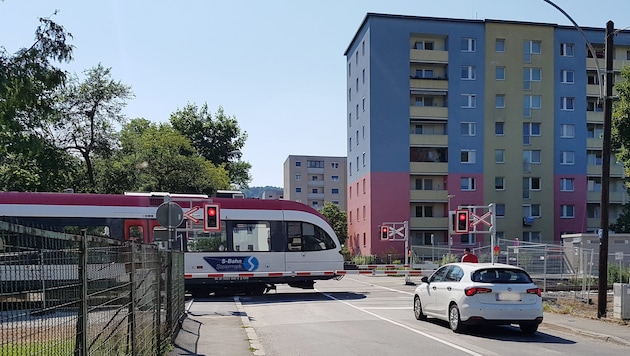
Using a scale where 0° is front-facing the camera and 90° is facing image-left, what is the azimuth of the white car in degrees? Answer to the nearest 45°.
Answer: approximately 135°

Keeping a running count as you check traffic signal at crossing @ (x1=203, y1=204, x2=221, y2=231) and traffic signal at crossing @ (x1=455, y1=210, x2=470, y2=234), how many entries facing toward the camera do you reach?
2

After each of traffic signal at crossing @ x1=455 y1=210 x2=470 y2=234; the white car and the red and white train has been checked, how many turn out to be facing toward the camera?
1

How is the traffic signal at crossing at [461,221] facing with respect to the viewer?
toward the camera

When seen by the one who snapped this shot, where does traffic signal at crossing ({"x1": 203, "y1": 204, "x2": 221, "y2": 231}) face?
facing the viewer

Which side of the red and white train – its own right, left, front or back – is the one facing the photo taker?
right

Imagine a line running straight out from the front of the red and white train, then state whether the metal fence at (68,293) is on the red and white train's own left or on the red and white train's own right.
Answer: on the red and white train's own right

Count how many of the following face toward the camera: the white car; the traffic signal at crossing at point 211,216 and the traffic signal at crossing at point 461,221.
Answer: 2

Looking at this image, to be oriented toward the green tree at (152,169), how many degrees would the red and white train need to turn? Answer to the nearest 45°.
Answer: approximately 90° to its left
